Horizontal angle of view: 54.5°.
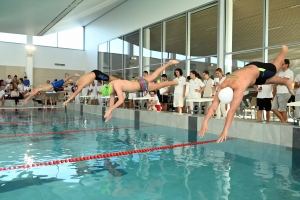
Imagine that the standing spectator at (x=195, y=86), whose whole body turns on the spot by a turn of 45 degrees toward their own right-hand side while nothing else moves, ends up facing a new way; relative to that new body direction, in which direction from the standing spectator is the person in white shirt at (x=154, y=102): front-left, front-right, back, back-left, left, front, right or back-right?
front-right

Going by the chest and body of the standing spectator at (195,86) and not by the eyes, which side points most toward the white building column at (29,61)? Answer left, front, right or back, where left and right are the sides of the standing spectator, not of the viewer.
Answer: right

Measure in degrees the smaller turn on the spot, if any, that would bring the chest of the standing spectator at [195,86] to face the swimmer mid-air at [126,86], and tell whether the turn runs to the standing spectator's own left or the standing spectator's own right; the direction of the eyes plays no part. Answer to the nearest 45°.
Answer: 0° — they already face them

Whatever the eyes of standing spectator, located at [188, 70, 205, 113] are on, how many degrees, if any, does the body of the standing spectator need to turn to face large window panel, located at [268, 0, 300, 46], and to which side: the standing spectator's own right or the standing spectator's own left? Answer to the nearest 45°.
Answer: approximately 135° to the standing spectator's own left

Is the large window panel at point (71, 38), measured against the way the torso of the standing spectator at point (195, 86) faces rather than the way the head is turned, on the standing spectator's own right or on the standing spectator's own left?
on the standing spectator's own right

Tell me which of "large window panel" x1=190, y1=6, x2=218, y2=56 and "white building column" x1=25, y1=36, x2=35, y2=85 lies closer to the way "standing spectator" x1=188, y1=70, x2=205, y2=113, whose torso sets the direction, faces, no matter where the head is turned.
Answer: the white building column

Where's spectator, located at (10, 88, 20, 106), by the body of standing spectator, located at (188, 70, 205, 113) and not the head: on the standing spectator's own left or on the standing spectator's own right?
on the standing spectator's own right

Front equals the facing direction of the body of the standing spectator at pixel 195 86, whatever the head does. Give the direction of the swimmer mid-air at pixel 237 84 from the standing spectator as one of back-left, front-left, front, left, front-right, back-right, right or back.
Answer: front-left

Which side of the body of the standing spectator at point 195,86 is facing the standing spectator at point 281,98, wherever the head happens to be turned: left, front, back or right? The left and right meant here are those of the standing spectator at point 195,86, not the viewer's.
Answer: left

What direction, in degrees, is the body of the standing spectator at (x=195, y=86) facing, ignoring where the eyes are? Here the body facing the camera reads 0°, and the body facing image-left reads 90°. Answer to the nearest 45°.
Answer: approximately 45°

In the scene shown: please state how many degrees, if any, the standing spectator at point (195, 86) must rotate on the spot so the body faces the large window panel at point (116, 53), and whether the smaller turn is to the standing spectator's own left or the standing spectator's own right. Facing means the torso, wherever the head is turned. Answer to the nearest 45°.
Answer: approximately 90° to the standing spectator's own right

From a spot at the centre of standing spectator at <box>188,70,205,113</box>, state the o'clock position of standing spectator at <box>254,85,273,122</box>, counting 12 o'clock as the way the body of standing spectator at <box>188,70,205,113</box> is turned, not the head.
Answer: standing spectator at <box>254,85,273,122</box> is roughly at 9 o'clock from standing spectator at <box>188,70,205,113</box>.
